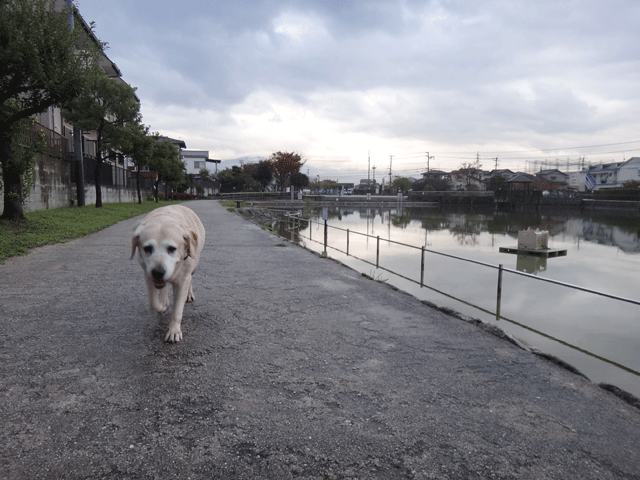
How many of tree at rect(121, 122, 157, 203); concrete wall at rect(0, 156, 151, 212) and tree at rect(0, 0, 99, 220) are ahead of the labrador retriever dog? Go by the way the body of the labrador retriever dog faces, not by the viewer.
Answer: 0

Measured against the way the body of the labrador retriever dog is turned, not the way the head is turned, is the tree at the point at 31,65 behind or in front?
behind

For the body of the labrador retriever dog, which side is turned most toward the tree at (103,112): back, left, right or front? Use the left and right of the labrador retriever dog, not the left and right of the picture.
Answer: back

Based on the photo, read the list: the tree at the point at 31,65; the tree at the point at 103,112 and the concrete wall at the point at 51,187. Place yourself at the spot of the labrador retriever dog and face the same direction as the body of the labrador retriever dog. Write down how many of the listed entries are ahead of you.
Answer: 0

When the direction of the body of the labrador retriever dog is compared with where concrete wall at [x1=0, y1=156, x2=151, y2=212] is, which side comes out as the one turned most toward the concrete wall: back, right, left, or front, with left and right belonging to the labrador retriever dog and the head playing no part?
back

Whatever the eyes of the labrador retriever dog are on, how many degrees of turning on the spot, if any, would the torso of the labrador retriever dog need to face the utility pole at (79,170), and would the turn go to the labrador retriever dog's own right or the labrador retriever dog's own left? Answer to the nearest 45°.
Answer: approximately 180°

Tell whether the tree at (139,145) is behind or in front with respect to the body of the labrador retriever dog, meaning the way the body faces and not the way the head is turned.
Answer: behind

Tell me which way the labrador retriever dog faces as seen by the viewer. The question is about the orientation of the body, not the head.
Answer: toward the camera
